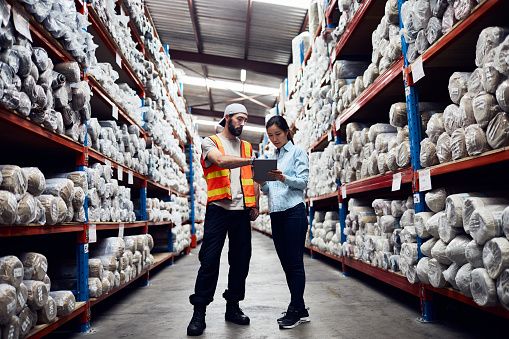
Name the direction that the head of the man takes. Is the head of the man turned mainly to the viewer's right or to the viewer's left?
to the viewer's right

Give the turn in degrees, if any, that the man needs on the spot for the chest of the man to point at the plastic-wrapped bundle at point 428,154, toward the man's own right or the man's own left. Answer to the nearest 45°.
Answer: approximately 45° to the man's own left

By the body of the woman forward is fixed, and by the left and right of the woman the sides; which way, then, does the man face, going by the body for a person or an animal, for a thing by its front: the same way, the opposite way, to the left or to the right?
to the left

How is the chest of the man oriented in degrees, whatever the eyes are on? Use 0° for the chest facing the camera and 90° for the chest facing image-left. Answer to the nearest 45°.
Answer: approximately 315°

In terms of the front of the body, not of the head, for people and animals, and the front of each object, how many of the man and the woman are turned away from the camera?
0

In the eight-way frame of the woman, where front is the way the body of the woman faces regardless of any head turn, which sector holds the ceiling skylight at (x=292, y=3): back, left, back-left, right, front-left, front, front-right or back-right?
back-right

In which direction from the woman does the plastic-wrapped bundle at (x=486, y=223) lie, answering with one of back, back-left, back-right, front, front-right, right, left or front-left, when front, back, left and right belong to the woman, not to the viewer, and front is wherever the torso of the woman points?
left

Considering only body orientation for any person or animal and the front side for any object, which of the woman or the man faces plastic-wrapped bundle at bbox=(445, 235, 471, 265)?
the man

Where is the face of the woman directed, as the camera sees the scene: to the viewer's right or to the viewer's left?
to the viewer's left

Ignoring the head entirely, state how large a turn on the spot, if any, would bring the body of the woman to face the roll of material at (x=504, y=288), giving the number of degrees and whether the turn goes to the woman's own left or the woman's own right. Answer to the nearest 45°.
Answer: approximately 90° to the woman's own left

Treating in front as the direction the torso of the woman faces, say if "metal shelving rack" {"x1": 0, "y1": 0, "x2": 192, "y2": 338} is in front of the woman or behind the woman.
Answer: in front

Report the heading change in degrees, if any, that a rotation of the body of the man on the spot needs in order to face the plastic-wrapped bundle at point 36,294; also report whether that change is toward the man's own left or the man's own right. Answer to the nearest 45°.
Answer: approximately 90° to the man's own right

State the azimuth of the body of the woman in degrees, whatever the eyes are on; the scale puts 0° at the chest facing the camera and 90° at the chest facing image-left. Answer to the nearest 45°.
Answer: approximately 45°

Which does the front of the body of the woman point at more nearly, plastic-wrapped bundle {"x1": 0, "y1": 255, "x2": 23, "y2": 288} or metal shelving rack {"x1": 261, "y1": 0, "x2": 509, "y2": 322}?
the plastic-wrapped bundle

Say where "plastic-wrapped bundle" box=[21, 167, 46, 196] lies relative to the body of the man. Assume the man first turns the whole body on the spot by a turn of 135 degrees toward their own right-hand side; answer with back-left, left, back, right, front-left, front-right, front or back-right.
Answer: front-left

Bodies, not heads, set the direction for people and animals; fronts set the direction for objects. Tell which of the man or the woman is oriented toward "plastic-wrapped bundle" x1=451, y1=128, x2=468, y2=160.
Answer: the man

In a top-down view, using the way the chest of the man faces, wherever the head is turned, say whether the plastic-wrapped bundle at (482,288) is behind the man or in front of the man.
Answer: in front
